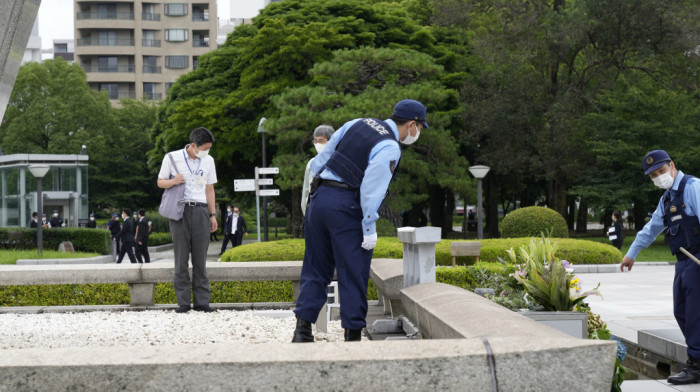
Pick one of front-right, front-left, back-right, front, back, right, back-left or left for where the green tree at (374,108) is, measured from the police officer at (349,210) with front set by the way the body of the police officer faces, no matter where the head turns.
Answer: front-left

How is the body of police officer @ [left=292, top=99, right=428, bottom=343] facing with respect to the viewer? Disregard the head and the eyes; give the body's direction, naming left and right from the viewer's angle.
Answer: facing away from the viewer and to the right of the viewer

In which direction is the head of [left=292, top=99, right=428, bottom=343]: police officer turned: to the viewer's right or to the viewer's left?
to the viewer's right

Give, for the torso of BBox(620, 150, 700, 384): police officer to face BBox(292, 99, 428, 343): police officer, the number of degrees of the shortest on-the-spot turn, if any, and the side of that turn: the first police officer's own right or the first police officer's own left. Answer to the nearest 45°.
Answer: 0° — they already face them

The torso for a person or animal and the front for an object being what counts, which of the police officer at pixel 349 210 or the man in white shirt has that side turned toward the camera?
the man in white shirt

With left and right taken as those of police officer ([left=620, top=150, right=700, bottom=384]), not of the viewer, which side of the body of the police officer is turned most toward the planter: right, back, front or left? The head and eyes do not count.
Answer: front

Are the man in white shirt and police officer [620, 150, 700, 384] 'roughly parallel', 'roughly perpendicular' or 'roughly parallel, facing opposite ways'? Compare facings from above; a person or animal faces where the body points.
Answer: roughly perpendicular

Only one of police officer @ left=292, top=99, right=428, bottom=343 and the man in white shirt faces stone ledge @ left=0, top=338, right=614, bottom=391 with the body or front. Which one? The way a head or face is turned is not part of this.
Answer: the man in white shirt

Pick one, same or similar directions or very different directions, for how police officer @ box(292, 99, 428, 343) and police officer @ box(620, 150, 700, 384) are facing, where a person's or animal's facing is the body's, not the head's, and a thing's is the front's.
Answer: very different directions

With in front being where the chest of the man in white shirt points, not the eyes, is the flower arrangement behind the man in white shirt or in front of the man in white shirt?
in front

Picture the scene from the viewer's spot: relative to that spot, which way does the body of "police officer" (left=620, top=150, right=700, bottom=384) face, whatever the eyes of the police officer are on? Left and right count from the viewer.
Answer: facing the viewer and to the left of the viewer

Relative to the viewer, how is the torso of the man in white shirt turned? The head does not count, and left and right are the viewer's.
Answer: facing the viewer

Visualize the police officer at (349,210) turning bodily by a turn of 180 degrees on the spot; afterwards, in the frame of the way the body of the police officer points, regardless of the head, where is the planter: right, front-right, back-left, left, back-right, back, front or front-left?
back-left

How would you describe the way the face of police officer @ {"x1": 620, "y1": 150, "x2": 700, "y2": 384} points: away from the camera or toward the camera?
toward the camera

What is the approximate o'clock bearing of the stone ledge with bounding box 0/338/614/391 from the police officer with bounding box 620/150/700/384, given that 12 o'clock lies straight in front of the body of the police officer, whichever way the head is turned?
The stone ledge is roughly at 11 o'clock from the police officer.

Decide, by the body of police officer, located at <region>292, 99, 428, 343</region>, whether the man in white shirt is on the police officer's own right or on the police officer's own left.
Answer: on the police officer's own left

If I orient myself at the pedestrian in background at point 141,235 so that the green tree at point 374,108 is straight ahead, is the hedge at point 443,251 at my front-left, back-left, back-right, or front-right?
front-right

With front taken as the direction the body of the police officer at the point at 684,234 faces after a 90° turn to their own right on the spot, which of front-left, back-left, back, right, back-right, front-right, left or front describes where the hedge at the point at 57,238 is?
front

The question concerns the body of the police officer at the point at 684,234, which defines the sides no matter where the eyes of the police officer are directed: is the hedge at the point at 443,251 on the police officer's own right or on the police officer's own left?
on the police officer's own right

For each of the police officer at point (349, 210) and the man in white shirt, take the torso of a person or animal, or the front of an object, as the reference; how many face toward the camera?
1

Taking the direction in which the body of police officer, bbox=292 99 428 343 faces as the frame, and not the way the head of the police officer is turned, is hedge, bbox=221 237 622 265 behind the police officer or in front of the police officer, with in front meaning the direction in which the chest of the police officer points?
in front

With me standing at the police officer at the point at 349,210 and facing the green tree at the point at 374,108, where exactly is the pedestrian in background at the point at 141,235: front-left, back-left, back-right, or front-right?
front-left
